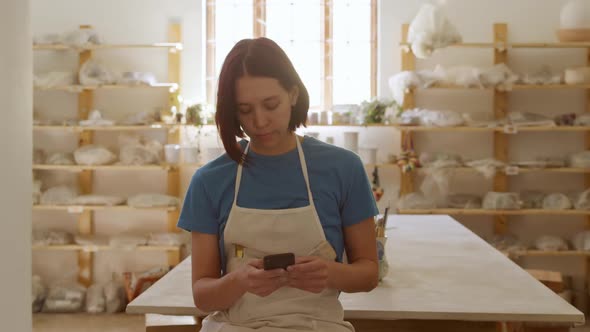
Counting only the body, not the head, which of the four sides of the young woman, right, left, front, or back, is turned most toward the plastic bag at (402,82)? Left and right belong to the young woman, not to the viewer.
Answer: back

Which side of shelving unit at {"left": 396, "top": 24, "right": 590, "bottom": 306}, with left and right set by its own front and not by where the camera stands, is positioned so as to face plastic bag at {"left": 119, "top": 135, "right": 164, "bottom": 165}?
right

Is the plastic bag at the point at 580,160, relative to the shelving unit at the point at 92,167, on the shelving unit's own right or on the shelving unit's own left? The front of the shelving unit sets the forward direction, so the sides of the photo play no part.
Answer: on the shelving unit's own left

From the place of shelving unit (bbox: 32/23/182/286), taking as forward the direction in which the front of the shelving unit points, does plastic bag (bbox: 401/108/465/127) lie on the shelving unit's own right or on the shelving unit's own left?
on the shelving unit's own left

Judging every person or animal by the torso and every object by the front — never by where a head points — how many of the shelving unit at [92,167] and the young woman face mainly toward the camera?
2

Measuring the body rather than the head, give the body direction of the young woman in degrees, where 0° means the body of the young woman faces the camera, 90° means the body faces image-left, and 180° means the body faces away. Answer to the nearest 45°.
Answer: approximately 0°

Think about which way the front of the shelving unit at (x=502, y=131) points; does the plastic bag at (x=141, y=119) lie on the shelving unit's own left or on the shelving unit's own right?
on the shelving unit's own right

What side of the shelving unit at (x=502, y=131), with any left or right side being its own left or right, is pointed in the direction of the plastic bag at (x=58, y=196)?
right
